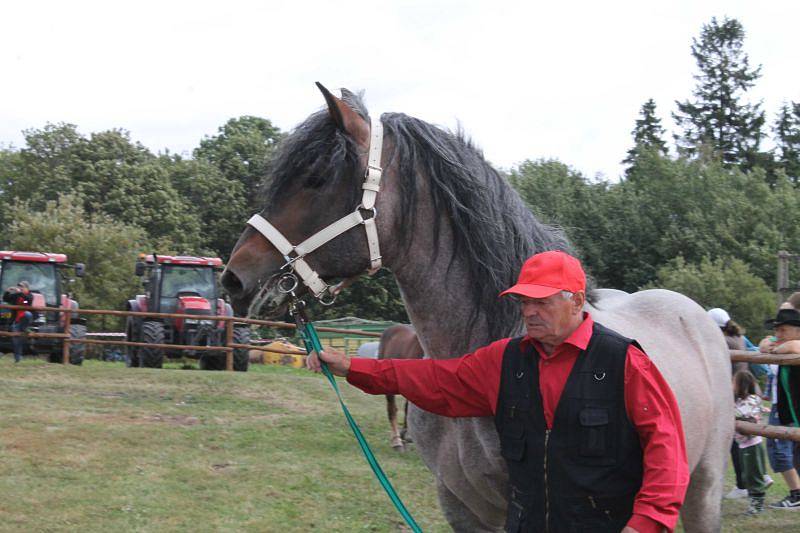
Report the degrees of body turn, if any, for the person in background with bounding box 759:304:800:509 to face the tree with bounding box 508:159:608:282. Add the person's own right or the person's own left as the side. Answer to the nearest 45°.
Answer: approximately 90° to the person's own right

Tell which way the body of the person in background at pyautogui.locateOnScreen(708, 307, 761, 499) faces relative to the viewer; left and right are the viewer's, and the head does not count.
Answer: facing to the left of the viewer

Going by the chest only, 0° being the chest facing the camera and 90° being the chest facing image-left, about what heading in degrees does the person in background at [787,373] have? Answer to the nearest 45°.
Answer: approximately 90°

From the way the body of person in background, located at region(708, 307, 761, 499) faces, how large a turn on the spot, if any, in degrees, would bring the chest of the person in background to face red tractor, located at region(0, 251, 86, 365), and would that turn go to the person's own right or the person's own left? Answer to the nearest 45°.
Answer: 0° — they already face it

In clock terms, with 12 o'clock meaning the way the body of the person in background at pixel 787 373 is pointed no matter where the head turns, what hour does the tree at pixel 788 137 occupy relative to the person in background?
The tree is roughly at 3 o'clock from the person in background.

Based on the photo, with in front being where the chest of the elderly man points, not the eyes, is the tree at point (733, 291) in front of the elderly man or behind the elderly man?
behind

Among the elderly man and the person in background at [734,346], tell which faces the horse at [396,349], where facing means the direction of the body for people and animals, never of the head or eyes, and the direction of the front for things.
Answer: the person in background

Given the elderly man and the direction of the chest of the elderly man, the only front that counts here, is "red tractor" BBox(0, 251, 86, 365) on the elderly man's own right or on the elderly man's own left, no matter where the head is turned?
on the elderly man's own right

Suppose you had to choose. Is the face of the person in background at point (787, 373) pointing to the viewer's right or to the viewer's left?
to the viewer's left

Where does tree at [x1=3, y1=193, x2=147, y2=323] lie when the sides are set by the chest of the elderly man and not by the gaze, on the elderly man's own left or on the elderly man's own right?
on the elderly man's own right

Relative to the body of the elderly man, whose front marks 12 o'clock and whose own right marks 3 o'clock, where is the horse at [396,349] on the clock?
The horse is roughly at 4 o'clock from the elderly man.

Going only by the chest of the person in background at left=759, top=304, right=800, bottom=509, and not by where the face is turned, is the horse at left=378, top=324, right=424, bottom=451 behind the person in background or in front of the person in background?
in front
